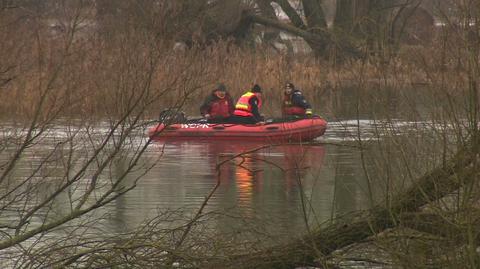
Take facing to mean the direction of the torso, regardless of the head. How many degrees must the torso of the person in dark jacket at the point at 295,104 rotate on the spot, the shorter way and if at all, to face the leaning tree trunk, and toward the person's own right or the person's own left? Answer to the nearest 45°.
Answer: approximately 45° to the person's own left

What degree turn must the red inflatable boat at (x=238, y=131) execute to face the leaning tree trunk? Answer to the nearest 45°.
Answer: approximately 90° to its right

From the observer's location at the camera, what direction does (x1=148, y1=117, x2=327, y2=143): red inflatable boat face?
facing to the right of the viewer

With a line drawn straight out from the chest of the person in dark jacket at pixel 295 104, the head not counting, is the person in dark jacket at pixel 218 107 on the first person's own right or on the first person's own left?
on the first person's own right

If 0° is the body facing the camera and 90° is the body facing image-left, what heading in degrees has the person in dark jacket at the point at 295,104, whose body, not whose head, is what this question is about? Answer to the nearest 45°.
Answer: approximately 45°
